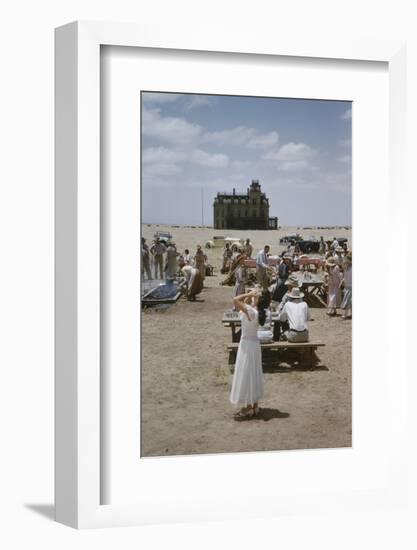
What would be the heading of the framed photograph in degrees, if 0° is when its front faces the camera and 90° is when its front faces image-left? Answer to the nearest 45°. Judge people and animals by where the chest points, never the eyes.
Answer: approximately 315°
